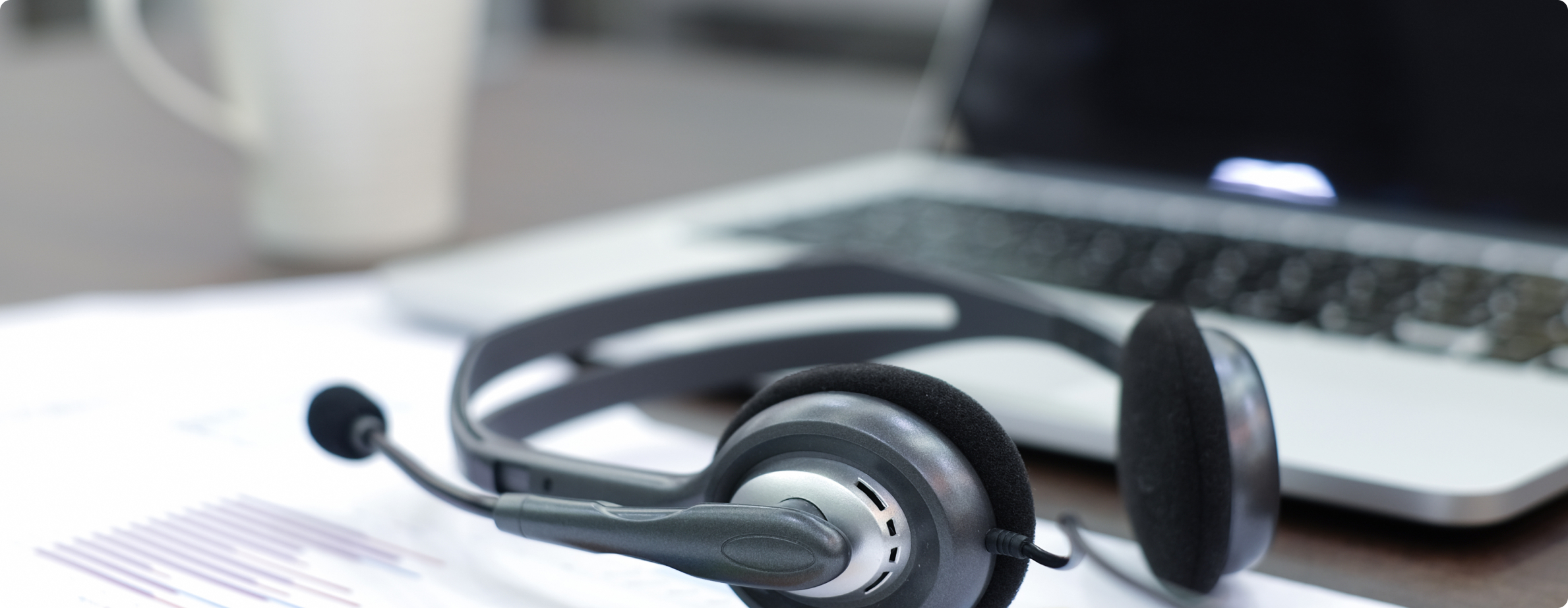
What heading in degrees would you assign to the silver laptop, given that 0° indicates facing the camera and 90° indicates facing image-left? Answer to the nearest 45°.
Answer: approximately 45°
